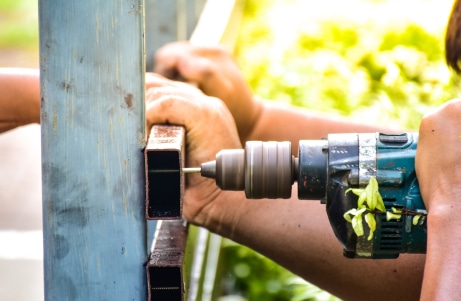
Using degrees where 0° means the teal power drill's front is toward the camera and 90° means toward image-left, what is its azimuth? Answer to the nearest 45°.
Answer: approximately 90°

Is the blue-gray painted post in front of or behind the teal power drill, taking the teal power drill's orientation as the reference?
in front
